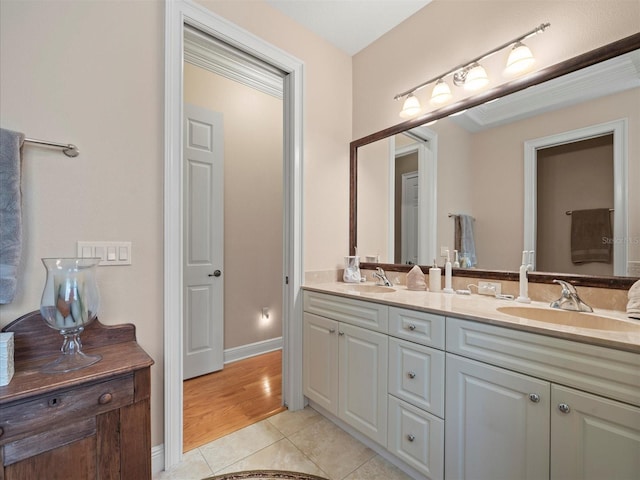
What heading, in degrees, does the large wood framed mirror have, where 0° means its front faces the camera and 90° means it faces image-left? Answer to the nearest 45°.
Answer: approximately 45°

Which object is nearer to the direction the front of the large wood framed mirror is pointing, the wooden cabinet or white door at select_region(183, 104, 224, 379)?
the wooden cabinet

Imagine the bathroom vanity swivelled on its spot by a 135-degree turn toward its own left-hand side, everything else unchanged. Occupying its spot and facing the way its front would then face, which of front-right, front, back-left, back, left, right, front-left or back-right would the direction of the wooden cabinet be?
back-right

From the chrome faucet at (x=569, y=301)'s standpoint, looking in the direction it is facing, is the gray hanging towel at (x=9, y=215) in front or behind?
in front

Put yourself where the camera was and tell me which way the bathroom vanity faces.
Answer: facing the viewer and to the left of the viewer

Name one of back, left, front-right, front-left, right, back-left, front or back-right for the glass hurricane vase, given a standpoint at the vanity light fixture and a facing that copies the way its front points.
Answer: front

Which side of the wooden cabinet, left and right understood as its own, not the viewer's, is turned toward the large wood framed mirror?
left

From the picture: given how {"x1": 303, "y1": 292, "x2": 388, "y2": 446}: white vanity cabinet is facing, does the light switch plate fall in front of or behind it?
in front

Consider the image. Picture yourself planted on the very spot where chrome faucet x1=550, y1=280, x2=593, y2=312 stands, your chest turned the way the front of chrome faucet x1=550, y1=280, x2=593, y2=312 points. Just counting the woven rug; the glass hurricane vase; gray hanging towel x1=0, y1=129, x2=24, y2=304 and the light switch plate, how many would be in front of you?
4

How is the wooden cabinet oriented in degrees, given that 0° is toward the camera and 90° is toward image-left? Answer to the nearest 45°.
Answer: approximately 315°

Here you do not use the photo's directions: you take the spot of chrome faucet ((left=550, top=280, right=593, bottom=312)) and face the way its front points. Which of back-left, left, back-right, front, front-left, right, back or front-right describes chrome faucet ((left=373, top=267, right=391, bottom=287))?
front-right

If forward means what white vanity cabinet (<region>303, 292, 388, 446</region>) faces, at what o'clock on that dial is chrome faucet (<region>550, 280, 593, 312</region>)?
The chrome faucet is roughly at 8 o'clock from the white vanity cabinet.

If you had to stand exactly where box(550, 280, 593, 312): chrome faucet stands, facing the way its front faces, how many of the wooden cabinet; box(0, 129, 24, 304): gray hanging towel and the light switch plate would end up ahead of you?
3

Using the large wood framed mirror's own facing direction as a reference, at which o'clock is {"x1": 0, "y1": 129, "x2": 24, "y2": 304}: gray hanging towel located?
The gray hanging towel is roughly at 12 o'clock from the large wood framed mirror.

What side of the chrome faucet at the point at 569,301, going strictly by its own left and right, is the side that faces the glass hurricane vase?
front
